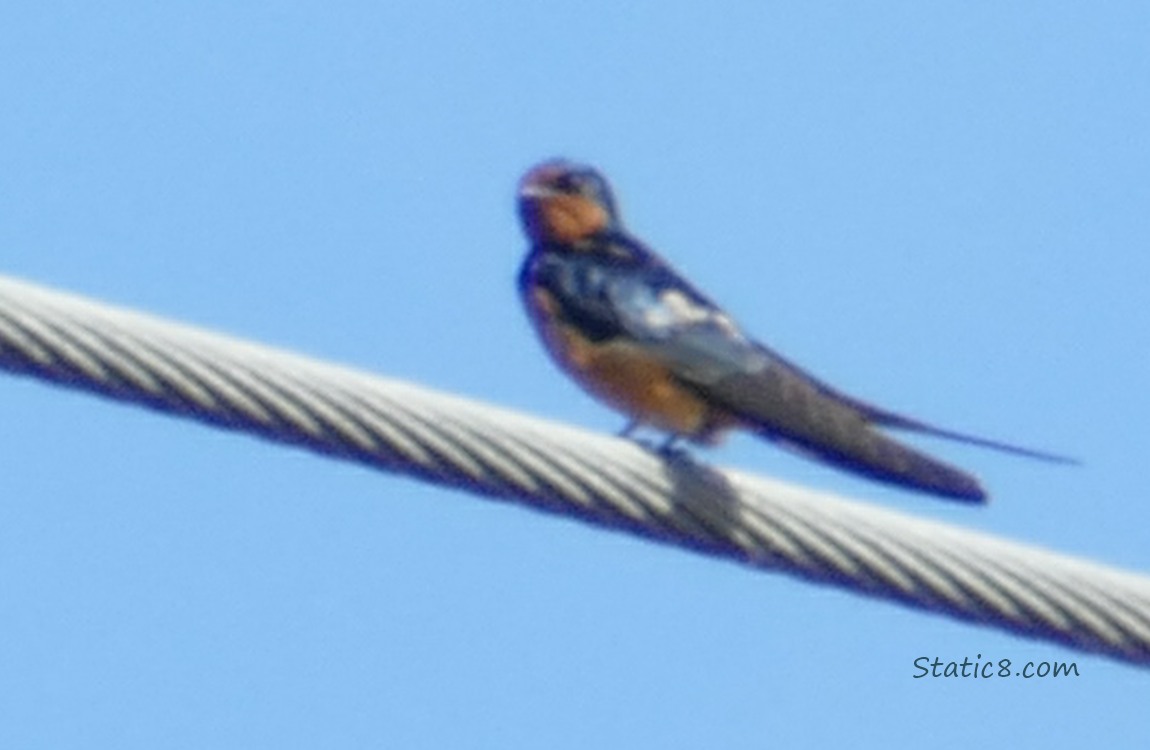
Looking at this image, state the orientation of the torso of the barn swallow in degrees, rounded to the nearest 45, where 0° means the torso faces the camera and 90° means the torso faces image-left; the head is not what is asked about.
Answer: approximately 90°
